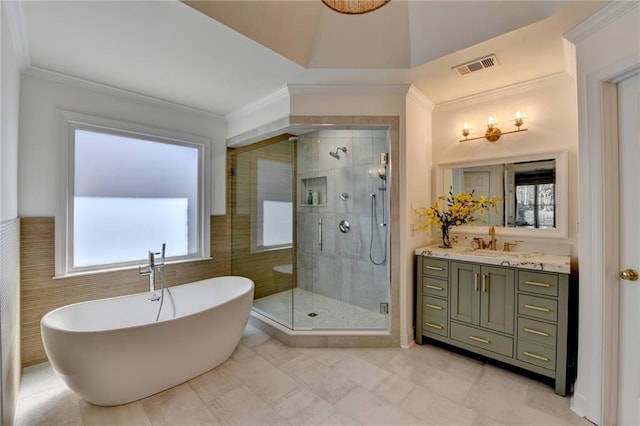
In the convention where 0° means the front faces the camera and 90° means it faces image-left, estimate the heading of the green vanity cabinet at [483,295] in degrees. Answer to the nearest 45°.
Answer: approximately 45°

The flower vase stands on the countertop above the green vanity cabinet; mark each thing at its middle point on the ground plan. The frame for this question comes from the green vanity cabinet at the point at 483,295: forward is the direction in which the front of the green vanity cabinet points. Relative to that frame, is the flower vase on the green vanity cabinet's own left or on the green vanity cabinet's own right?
on the green vanity cabinet's own right

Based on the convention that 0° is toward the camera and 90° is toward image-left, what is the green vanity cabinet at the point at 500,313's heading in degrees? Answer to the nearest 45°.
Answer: approximately 45°

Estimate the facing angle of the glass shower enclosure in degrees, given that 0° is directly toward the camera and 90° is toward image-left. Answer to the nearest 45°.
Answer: approximately 0°

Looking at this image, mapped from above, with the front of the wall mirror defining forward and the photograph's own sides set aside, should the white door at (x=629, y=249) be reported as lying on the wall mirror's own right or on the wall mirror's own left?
on the wall mirror's own left

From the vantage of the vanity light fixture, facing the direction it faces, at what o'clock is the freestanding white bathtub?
The freestanding white bathtub is roughly at 12 o'clock from the vanity light fixture.
